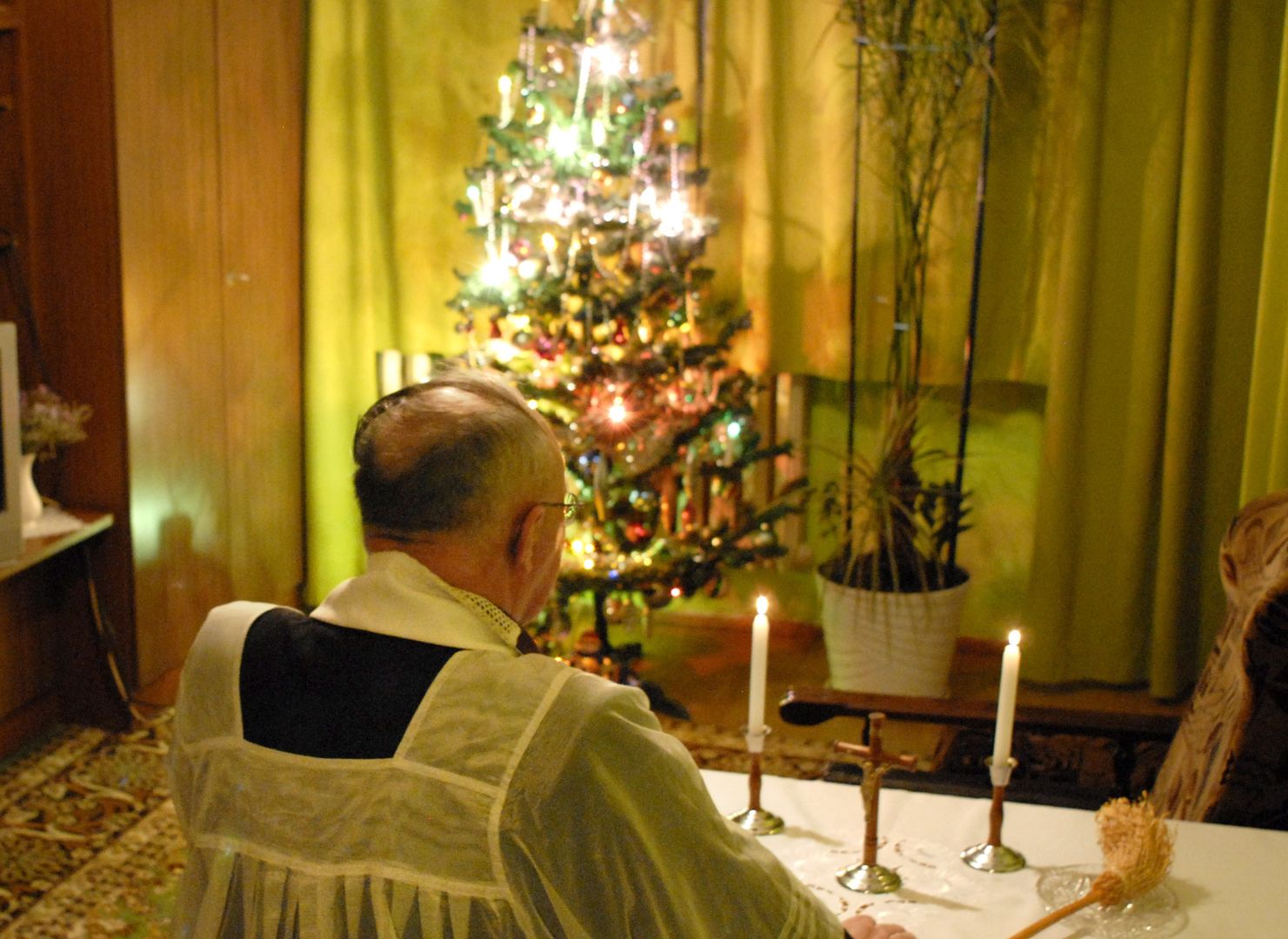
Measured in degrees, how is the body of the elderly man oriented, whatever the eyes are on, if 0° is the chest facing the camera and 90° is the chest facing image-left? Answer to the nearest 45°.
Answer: approximately 225°

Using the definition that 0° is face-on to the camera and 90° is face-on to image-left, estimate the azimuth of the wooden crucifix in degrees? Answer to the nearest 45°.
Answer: approximately 45°

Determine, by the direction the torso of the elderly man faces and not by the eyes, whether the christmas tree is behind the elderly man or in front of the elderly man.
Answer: in front

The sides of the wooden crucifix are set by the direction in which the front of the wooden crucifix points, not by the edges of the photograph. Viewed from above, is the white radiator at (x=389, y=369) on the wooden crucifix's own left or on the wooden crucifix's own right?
on the wooden crucifix's own right

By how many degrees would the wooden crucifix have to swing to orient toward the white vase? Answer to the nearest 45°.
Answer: approximately 90° to its right

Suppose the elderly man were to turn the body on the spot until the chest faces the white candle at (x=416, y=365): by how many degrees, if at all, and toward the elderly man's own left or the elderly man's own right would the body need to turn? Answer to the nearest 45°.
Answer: approximately 45° to the elderly man's own left

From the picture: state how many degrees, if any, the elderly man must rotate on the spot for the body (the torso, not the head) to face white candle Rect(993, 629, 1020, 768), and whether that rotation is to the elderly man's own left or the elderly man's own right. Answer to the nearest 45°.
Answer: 0° — they already face it

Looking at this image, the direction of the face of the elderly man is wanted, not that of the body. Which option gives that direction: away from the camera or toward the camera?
away from the camera

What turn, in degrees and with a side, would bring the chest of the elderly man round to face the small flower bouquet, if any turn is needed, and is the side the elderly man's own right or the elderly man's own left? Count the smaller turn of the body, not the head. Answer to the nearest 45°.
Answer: approximately 90° to the elderly man's own left

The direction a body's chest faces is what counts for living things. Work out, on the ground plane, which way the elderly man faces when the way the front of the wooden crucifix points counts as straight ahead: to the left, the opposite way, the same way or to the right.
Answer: the opposite way

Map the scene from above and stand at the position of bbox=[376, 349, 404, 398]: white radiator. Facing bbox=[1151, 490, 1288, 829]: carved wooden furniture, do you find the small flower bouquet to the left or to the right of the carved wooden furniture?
right

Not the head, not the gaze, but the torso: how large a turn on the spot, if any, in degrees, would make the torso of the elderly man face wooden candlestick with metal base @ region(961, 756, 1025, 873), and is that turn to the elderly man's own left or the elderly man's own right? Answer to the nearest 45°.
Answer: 0° — they already face it

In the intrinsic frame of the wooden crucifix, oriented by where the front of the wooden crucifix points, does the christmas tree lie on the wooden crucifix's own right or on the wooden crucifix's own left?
on the wooden crucifix's own right
